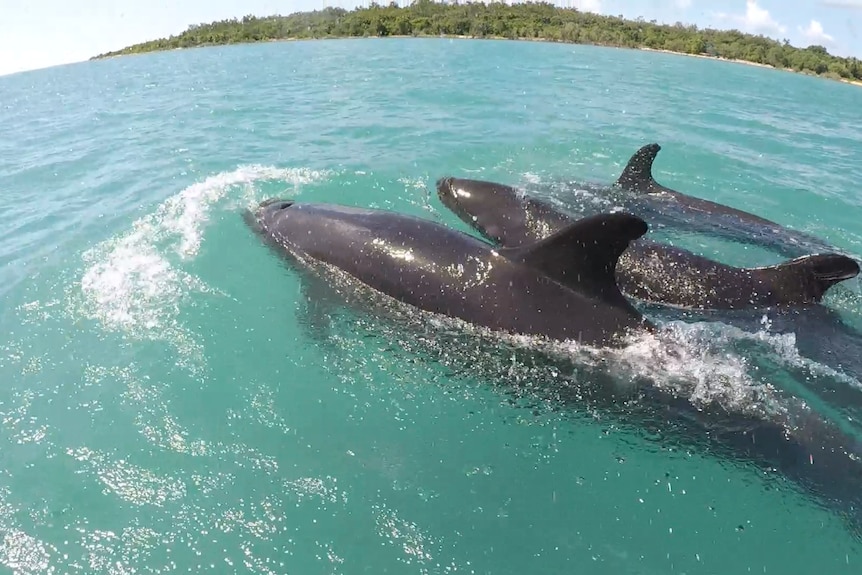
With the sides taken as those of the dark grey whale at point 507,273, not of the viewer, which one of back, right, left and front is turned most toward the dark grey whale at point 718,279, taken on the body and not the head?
right

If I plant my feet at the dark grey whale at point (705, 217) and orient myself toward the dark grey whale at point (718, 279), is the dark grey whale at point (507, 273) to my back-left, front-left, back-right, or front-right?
front-right

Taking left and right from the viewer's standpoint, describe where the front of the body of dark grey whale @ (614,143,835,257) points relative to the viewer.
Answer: facing away from the viewer and to the left of the viewer

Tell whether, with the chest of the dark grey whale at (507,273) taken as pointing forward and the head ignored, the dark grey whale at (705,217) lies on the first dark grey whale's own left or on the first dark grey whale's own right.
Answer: on the first dark grey whale's own right

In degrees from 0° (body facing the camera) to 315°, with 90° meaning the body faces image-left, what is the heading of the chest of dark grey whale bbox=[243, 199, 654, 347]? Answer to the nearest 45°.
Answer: approximately 135°

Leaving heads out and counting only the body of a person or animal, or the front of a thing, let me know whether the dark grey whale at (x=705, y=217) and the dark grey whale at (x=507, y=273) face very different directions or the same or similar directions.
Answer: same or similar directions

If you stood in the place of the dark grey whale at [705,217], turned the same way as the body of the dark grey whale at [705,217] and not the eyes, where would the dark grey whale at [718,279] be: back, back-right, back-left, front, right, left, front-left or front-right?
back-left

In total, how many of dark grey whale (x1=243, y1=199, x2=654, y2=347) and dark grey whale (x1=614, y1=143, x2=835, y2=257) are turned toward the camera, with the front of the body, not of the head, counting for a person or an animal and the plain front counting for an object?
0

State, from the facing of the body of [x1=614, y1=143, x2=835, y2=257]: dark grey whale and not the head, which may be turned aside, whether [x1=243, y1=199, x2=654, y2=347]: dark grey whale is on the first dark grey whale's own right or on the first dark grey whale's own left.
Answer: on the first dark grey whale's own left
